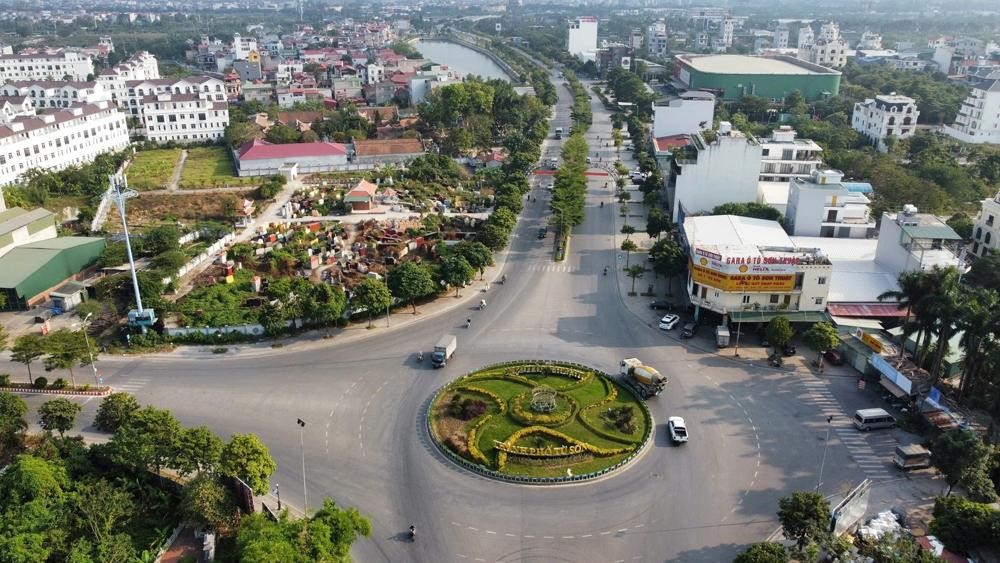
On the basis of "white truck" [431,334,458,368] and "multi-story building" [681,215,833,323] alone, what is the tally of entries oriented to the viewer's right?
0

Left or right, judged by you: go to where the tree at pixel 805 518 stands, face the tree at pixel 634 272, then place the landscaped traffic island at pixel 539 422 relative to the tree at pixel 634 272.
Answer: left

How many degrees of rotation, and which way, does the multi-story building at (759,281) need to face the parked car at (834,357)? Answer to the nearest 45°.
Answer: approximately 45° to its left

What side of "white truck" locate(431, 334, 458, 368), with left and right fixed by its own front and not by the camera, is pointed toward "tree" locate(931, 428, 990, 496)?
left

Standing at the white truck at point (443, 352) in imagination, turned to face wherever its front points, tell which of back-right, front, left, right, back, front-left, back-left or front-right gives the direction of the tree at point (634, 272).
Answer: back

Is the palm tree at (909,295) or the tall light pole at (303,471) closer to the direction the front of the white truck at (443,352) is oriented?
the tall light pole

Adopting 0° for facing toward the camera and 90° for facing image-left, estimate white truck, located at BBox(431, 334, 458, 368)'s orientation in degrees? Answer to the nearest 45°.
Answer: approximately 45°

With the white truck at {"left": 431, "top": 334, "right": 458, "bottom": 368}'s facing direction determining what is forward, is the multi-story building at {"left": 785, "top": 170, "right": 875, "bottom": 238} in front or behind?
behind

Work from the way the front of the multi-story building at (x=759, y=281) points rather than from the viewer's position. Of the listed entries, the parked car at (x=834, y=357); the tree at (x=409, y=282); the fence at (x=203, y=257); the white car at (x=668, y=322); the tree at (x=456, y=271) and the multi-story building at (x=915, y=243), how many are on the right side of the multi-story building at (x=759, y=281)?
4

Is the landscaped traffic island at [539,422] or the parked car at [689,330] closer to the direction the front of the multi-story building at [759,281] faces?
the landscaped traffic island
